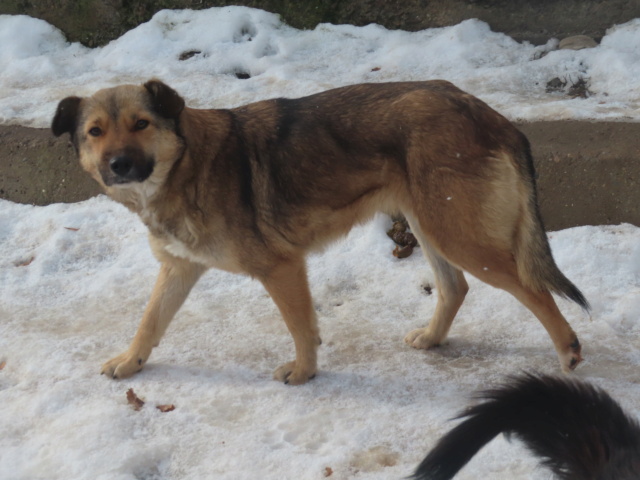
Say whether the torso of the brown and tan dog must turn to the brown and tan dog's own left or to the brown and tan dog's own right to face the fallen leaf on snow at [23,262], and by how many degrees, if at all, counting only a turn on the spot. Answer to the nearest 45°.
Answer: approximately 45° to the brown and tan dog's own right

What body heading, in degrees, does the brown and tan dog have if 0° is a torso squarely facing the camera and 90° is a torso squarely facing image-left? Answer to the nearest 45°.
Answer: approximately 90°

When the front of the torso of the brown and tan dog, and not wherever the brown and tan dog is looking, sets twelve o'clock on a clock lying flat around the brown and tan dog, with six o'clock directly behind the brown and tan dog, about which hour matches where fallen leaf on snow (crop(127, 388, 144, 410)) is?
The fallen leaf on snow is roughly at 11 o'clock from the brown and tan dog.
